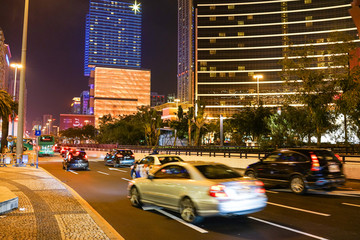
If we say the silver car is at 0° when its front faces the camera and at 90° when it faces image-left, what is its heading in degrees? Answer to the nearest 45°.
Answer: approximately 135°

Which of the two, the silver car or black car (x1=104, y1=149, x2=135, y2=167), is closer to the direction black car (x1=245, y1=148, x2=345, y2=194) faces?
the black car

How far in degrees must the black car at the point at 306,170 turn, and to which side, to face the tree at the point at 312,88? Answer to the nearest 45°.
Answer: approximately 45° to its right

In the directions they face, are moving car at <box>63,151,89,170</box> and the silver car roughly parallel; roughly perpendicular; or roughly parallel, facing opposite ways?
roughly parallel

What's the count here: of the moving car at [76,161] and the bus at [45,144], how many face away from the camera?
2

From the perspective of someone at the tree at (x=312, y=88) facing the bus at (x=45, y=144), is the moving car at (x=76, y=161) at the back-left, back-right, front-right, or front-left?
front-left

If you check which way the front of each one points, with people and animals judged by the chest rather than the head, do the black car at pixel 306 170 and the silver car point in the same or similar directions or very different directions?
same or similar directions

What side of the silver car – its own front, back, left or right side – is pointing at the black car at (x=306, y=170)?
right

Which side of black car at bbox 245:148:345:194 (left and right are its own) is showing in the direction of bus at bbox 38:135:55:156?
front

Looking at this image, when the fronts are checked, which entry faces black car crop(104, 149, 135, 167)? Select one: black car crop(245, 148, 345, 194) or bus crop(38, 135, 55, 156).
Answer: black car crop(245, 148, 345, 194)

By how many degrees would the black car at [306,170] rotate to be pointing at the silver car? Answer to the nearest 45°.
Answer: approximately 90° to its left

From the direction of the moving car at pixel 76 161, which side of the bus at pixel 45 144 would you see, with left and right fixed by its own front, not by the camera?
back

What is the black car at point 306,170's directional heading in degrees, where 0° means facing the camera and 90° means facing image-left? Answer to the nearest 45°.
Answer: approximately 135°

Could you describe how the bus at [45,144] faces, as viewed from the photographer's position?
facing away from the viewer

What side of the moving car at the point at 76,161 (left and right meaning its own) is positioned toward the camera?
back

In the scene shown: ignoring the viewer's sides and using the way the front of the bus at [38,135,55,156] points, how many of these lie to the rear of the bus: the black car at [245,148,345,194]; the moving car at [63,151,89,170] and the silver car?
3

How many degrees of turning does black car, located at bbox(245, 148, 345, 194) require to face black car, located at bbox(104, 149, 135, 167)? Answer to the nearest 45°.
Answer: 0° — it already faces it
